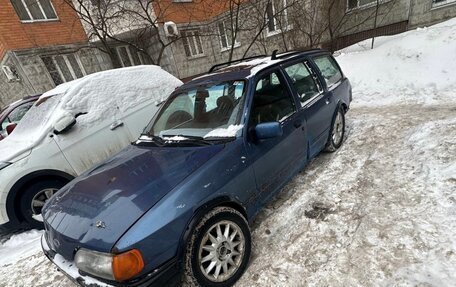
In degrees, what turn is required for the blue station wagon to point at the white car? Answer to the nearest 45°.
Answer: approximately 90° to its right

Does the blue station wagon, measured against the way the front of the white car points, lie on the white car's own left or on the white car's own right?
on the white car's own left

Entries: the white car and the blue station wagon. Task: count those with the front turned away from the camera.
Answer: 0

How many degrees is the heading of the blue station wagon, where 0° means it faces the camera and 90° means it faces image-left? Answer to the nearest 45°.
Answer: approximately 45°

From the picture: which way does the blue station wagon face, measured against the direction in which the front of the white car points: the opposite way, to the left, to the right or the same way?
the same way

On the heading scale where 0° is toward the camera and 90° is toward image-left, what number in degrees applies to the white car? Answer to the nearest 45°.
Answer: approximately 45°
